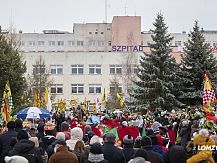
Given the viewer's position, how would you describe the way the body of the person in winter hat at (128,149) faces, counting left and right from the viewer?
facing away from the viewer

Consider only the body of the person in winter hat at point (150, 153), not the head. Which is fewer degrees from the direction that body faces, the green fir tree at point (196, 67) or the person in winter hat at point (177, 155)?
the green fir tree

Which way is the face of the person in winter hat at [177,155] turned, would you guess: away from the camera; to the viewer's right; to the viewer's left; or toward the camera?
away from the camera

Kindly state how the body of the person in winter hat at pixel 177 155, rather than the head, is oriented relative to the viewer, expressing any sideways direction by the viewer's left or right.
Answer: facing away from the viewer

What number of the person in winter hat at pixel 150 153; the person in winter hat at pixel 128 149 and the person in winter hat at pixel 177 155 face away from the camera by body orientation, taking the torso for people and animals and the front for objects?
3

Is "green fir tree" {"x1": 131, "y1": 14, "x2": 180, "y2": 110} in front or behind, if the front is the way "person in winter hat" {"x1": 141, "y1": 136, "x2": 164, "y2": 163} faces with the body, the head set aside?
in front

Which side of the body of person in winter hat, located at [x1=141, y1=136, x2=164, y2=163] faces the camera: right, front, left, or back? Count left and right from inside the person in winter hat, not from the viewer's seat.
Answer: back

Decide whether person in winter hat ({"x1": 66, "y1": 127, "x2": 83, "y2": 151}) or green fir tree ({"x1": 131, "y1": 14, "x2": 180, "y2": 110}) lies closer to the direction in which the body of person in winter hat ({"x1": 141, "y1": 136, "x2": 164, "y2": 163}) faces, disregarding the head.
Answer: the green fir tree

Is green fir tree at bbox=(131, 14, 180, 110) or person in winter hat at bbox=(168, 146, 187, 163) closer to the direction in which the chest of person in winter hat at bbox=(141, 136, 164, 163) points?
the green fir tree

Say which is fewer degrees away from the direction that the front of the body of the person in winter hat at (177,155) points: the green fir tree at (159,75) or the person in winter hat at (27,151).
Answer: the green fir tree

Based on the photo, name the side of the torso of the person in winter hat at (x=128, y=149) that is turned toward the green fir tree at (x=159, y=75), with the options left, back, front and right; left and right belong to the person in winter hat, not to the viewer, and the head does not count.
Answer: front

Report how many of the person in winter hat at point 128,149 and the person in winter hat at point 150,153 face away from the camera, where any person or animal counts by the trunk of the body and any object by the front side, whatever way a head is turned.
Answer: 2
